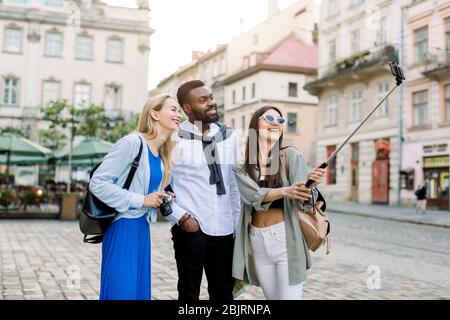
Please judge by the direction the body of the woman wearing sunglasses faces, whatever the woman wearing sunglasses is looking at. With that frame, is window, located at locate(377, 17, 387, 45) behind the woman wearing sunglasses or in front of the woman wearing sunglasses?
behind

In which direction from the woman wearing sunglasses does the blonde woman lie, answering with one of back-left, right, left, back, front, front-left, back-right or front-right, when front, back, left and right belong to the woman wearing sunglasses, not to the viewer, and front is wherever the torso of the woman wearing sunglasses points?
right

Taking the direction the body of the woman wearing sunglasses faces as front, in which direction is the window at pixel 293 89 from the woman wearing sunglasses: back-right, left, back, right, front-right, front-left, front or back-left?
back

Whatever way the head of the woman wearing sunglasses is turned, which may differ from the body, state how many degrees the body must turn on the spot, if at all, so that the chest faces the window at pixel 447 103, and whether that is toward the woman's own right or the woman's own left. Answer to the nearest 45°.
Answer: approximately 180°

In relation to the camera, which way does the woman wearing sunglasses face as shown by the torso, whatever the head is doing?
toward the camera

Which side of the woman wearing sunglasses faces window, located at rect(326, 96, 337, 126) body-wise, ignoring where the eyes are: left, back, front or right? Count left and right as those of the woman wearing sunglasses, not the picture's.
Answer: back

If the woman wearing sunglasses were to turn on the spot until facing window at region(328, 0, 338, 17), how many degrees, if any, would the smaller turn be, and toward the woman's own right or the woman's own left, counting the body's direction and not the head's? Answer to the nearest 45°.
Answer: approximately 180°

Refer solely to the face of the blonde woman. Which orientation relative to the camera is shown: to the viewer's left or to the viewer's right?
to the viewer's right

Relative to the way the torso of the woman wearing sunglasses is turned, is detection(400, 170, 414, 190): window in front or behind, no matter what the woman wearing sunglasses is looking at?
behind

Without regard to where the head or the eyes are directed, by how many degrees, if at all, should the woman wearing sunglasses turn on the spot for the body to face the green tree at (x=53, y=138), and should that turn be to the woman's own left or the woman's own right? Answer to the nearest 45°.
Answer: approximately 135° to the woman's own right

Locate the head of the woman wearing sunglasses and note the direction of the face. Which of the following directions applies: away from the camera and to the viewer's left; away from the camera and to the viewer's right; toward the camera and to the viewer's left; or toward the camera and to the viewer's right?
toward the camera and to the viewer's right
